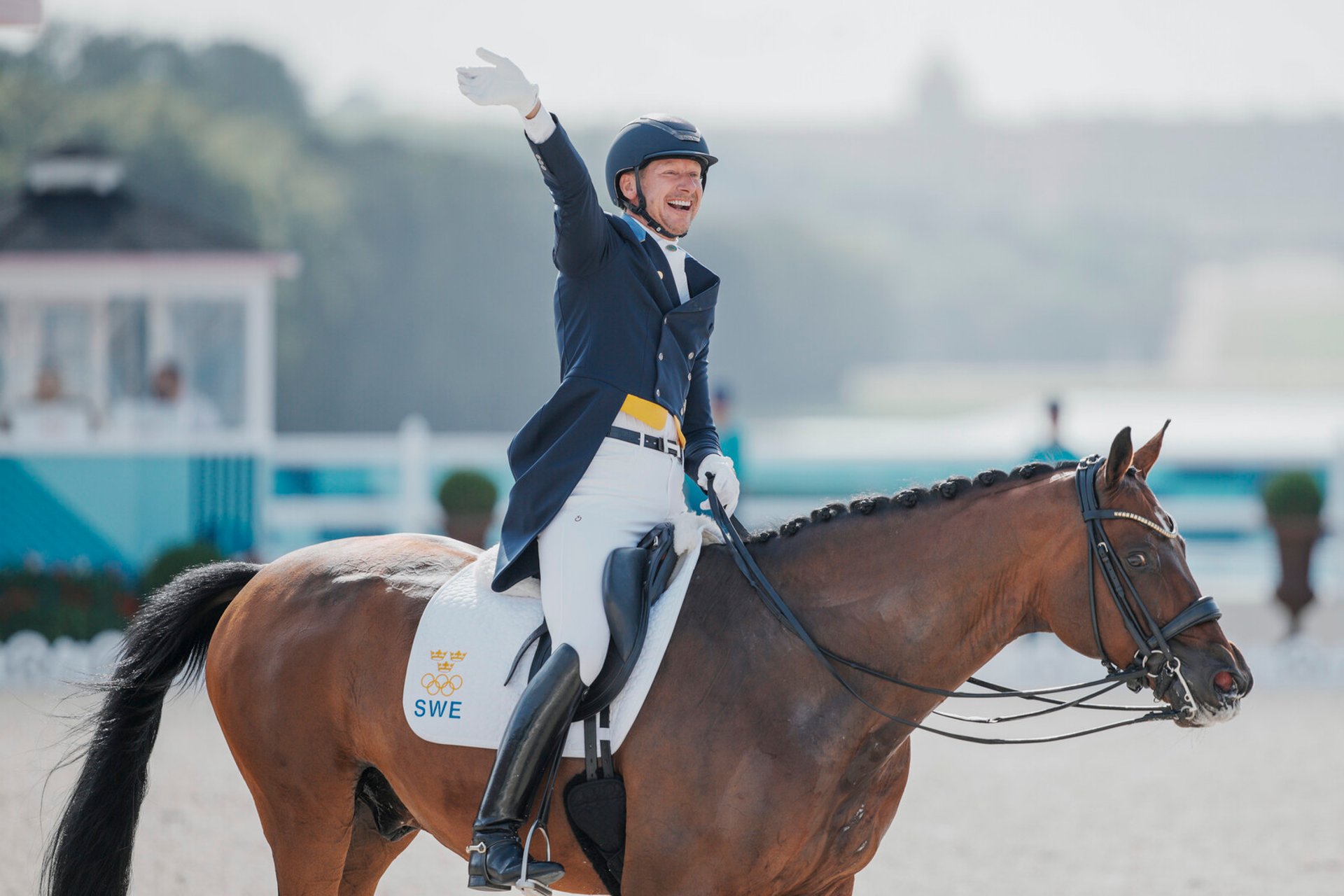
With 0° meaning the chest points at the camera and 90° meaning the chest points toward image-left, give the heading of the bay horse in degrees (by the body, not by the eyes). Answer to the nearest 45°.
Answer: approximately 270°

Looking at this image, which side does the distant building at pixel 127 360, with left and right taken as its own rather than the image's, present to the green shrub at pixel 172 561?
front

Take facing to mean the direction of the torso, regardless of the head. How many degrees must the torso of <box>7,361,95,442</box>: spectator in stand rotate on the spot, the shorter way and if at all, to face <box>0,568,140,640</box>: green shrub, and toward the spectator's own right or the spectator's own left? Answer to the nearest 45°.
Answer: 0° — they already face it

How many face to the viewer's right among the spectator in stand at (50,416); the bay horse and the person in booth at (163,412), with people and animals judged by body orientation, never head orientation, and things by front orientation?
1

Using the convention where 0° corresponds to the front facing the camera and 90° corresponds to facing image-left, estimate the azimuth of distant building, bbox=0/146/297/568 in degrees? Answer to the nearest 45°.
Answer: approximately 0°

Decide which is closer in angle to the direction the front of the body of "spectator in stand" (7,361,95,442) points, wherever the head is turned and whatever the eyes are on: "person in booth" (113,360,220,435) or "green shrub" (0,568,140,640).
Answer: the green shrub

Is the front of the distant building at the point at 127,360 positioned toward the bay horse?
yes

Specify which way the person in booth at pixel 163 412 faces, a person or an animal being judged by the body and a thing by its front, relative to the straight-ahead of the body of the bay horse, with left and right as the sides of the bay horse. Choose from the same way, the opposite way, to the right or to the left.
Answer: to the right

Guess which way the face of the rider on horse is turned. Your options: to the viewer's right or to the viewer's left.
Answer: to the viewer's right
